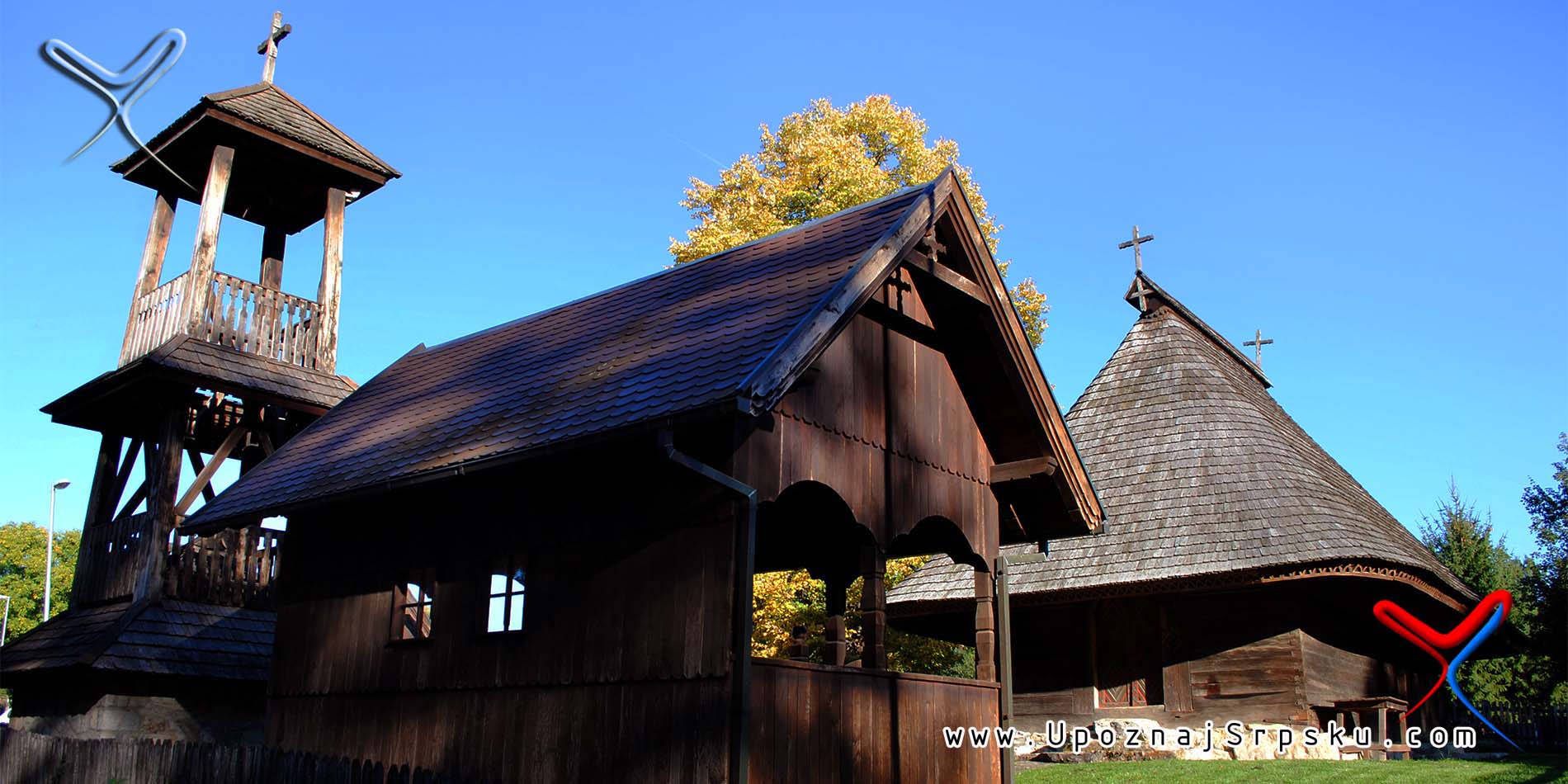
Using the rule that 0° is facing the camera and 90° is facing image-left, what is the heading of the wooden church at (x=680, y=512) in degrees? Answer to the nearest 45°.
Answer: approximately 315°

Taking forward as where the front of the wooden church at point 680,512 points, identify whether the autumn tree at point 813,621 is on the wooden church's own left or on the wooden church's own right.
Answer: on the wooden church's own left

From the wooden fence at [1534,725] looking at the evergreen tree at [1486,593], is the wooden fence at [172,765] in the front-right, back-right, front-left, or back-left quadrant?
back-left

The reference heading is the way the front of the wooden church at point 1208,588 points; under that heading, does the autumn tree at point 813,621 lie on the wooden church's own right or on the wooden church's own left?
on the wooden church's own right

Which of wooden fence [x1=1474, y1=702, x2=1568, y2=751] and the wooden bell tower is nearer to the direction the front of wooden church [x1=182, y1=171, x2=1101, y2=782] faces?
the wooden fence

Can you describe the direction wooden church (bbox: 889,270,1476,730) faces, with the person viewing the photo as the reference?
facing the viewer and to the left of the viewer

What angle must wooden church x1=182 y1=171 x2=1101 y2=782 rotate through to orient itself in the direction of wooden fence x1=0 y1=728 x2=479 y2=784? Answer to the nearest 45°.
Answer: approximately 135° to its right

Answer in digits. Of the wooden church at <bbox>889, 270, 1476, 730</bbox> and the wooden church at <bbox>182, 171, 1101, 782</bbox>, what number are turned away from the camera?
0

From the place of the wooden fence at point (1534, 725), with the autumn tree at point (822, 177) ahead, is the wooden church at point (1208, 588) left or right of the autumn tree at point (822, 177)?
left

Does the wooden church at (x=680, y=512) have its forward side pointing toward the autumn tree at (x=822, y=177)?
no

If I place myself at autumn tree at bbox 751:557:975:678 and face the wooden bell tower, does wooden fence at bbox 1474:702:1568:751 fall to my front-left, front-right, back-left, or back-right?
back-left

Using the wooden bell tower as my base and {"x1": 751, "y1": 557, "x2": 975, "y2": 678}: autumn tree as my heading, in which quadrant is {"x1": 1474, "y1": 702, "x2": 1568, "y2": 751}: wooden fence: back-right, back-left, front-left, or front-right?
front-right

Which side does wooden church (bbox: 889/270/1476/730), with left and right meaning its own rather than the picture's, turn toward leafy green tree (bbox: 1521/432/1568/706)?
back

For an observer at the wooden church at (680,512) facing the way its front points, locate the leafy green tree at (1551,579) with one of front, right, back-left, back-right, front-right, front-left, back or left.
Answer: left

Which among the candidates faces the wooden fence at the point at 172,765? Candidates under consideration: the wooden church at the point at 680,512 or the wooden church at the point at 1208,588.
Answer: the wooden church at the point at 1208,588
